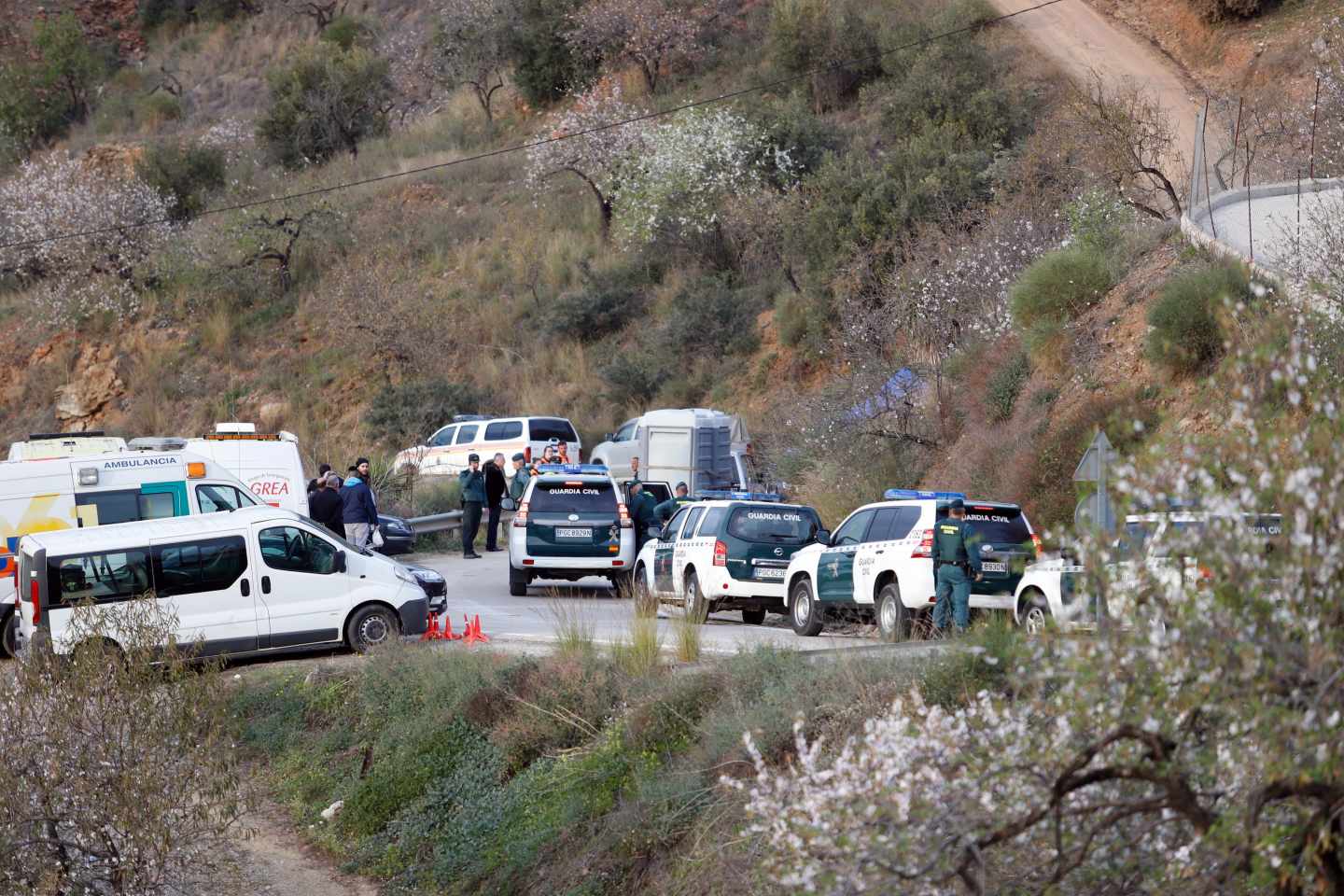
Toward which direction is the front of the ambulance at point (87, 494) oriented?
to the viewer's right

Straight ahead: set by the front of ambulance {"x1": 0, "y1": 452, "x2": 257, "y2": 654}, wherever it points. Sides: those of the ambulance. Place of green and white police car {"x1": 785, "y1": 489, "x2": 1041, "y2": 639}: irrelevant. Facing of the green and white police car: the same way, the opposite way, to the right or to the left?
to the left

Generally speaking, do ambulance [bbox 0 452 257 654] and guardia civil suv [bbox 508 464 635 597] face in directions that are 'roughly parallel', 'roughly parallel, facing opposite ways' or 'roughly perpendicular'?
roughly perpendicular

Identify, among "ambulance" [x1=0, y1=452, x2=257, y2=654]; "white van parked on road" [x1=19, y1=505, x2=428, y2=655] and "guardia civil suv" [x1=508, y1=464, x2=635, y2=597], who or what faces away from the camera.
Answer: the guardia civil suv

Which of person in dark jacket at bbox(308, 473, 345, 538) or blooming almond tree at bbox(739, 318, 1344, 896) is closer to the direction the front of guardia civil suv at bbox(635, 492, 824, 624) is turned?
the person in dark jacket

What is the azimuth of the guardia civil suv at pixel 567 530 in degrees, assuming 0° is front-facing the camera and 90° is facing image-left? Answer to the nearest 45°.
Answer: approximately 180°

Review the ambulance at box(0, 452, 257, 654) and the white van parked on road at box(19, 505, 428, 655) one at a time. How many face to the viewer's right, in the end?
2

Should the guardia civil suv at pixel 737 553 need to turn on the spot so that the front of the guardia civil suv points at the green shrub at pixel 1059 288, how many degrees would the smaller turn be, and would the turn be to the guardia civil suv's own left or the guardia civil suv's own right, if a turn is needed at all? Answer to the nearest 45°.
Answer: approximately 90° to the guardia civil suv's own right

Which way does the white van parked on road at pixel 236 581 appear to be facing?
to the viewer's right

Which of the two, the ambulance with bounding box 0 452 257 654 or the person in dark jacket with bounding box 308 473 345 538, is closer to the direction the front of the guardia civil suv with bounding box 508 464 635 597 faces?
the person in dark jacket
